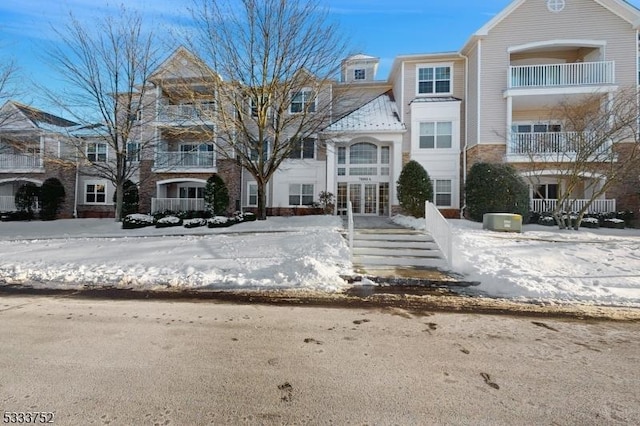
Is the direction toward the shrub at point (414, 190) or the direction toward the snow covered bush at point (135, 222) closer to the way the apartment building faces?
the shrub

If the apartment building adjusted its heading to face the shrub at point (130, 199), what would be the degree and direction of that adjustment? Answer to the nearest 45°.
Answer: approximately 90° to its right

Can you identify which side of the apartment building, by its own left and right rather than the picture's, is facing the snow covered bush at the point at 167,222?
right

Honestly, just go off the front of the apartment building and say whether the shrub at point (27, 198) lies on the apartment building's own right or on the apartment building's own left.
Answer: on the apartment building's own right

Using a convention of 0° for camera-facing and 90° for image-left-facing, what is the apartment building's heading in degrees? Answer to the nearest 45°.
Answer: approximately 0°

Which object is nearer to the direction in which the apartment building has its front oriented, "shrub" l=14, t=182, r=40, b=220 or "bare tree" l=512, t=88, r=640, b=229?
the bare tree

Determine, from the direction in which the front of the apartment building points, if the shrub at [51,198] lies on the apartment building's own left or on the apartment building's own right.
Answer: on the apartment building's own right

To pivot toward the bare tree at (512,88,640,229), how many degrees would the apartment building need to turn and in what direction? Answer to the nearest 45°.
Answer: approximately 45° to its left

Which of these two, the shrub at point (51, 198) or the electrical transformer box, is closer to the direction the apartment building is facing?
the electrical transformer box

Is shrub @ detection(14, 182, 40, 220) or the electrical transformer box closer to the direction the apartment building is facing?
the electrical transformer box
